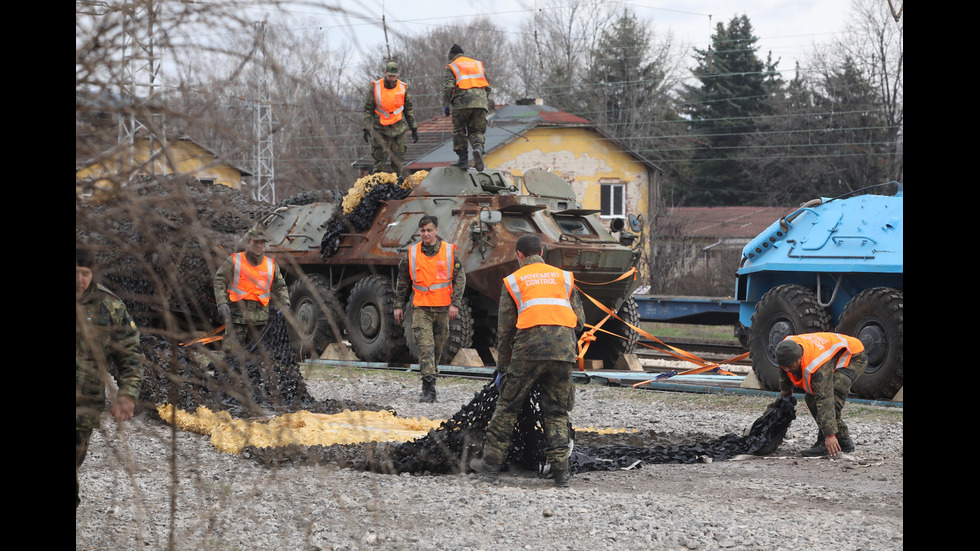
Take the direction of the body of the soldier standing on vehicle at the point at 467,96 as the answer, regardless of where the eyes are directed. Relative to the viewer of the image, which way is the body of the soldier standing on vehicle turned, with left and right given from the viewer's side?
facing away from the viewer and to the left of the viewer

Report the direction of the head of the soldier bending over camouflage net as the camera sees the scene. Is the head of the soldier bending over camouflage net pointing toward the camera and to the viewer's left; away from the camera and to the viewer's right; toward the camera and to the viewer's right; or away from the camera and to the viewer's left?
toward the camera and to the viewer's left

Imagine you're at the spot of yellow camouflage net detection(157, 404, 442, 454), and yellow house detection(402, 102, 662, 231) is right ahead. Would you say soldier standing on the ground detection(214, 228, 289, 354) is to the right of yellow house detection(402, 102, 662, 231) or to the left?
left

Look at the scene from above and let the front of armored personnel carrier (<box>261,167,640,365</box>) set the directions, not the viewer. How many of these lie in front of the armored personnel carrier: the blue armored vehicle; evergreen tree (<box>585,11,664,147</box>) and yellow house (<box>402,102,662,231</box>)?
1

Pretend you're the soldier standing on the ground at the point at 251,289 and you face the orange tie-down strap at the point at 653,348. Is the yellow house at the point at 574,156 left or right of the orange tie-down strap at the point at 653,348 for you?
left

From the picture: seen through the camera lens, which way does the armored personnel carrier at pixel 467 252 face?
facing the viewer and to the right of the viewer

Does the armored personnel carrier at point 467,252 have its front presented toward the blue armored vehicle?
yes

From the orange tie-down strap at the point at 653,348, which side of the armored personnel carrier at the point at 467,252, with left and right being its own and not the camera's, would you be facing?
front
